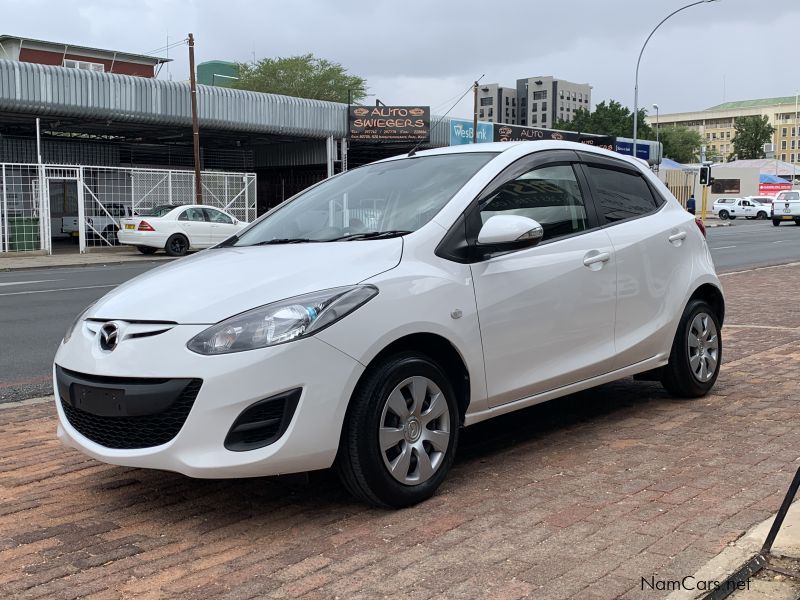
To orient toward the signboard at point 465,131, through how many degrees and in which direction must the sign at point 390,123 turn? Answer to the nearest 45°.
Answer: approximately 135° to its left

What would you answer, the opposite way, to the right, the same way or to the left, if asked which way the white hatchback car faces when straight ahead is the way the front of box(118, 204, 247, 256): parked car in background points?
the opposite way

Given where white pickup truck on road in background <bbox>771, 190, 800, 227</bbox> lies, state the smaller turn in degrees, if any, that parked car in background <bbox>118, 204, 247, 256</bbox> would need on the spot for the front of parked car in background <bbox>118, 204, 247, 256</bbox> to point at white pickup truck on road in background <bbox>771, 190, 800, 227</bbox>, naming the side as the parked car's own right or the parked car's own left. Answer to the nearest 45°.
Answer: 0° — it already faces it

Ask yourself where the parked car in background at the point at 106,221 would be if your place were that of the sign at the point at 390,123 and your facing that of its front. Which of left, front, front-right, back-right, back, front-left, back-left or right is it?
front-right

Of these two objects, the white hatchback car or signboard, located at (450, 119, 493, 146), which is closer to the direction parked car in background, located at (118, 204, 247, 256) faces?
the signboard

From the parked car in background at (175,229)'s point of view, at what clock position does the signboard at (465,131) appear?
The signboard is roughly at 12 o'clock from the parked car in background.

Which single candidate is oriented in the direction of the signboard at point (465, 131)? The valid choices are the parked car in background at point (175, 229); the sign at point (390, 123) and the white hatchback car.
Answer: the parked car in background

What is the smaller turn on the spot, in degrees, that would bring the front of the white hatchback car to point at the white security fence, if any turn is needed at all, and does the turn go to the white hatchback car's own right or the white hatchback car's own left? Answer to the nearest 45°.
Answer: approximately 135° to the white hatchback car's own right

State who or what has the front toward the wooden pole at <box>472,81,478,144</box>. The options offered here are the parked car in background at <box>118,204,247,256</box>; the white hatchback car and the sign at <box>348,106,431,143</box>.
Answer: the parked car in background

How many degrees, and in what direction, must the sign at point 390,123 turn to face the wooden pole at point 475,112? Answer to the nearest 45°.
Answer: approximately 90° to its left

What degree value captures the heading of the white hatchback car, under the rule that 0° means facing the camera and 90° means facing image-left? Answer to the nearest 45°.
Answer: approximately 45°

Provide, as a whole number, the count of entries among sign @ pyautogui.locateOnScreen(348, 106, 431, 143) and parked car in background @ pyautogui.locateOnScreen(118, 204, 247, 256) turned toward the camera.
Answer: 1

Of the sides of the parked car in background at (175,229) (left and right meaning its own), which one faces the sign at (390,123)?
front

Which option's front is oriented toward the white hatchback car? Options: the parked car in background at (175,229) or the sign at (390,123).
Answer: the sign

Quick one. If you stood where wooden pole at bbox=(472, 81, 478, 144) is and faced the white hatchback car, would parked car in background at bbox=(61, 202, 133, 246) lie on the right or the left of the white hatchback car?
right

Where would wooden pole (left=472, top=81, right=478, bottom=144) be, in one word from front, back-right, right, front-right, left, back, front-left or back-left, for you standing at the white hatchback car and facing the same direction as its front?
back-right

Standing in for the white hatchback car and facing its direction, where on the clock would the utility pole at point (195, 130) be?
The utility pole is roughly at 4 o'clock from the white hatchback car.

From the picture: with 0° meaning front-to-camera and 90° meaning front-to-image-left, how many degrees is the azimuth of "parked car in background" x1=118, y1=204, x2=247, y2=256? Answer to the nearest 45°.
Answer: approximately 225°
